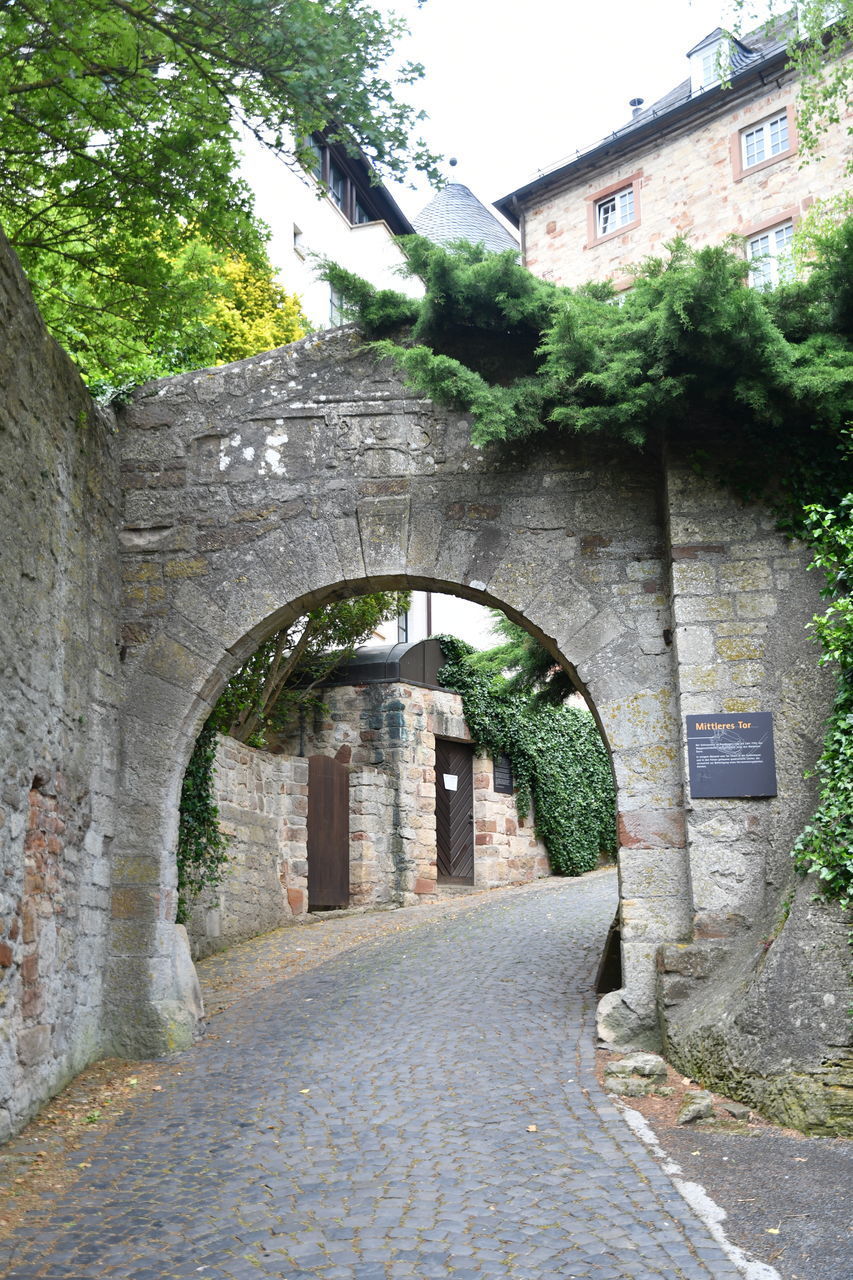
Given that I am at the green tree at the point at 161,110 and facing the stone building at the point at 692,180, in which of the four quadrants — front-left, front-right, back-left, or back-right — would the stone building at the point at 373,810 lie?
front-left

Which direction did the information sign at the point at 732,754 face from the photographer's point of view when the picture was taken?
facing the viewer

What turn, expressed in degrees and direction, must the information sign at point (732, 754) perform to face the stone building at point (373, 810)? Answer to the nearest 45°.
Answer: approximately 135° to its right

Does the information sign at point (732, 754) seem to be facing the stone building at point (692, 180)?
no
